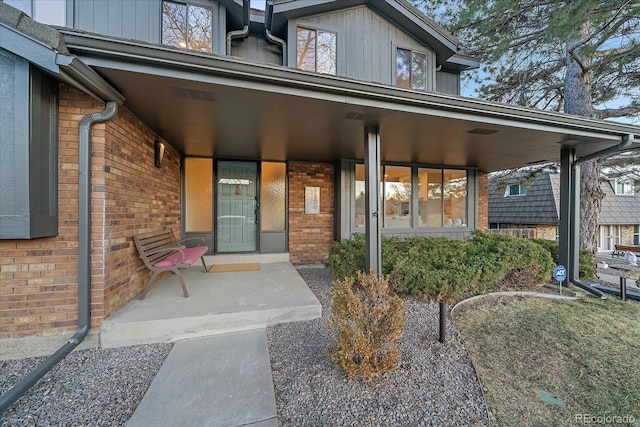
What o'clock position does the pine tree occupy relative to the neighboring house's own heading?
The pine tree is roughly at 12 o'clock from the neighboring house.

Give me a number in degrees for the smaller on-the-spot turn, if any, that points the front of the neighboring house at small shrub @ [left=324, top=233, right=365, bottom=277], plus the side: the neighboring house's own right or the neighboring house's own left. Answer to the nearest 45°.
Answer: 0° — it already faces it

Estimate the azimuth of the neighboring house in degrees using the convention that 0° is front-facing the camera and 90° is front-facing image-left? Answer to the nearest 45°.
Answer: approximately 0°

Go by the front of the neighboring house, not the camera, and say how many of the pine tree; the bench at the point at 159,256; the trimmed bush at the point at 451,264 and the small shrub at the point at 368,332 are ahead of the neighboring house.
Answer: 4

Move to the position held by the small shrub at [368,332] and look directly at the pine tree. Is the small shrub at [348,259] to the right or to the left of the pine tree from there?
left

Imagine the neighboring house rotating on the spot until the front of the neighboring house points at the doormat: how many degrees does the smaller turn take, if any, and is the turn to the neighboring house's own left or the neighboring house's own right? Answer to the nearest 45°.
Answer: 0° — it already faces it

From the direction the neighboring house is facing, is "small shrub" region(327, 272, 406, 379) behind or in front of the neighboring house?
in front
